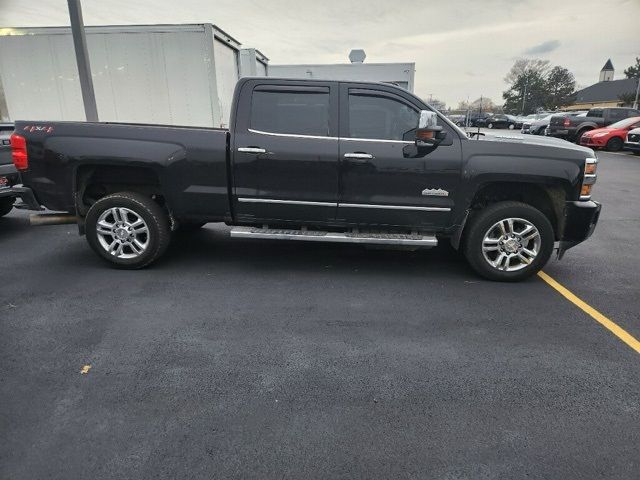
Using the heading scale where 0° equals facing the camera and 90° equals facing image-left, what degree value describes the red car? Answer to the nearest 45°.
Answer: approximately 45°

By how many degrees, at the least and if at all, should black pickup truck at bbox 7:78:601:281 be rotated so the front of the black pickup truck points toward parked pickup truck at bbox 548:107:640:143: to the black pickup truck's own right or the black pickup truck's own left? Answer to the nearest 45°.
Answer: approximately 45° to the black pickup truck's own left

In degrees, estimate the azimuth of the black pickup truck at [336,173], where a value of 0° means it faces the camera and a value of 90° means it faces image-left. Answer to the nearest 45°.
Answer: approximately 270°

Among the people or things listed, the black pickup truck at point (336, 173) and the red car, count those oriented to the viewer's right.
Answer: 1

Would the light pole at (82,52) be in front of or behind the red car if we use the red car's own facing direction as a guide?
in front

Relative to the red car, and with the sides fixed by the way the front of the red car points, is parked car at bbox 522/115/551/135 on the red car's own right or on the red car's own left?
on the red car's own right

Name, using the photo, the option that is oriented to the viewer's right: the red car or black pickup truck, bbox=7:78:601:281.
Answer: the black pickup truck

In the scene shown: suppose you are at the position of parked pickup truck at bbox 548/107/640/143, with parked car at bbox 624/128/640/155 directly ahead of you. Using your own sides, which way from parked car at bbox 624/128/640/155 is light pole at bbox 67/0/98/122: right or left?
right

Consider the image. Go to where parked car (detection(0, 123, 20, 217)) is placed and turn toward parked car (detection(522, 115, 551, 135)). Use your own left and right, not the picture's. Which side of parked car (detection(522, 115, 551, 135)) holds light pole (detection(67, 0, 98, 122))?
left

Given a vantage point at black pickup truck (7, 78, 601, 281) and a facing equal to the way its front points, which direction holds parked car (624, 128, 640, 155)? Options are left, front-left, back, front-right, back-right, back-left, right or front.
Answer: front-left
